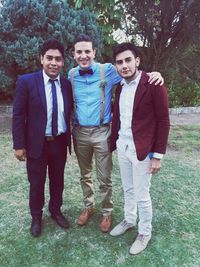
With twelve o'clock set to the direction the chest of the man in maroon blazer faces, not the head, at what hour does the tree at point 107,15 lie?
The tree is roughly at 4 o'clock from the man in maroon blazer.

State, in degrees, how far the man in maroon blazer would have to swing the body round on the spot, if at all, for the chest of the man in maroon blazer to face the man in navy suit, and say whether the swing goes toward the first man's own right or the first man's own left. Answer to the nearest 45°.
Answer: approximately 45° to the first man's own right

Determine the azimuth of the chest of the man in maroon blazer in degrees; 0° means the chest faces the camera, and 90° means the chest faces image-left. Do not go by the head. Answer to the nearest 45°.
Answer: approximately 45°

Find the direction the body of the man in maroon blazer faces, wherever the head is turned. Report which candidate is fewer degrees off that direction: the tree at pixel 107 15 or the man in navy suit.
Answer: the man in navy suit

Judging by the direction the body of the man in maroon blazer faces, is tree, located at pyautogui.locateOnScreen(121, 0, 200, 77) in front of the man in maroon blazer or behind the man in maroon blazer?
behind

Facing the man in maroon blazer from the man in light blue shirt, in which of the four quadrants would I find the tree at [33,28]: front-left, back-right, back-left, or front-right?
back-left

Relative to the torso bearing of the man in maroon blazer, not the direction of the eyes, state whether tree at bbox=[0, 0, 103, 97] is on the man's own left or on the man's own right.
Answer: on the man's own right
